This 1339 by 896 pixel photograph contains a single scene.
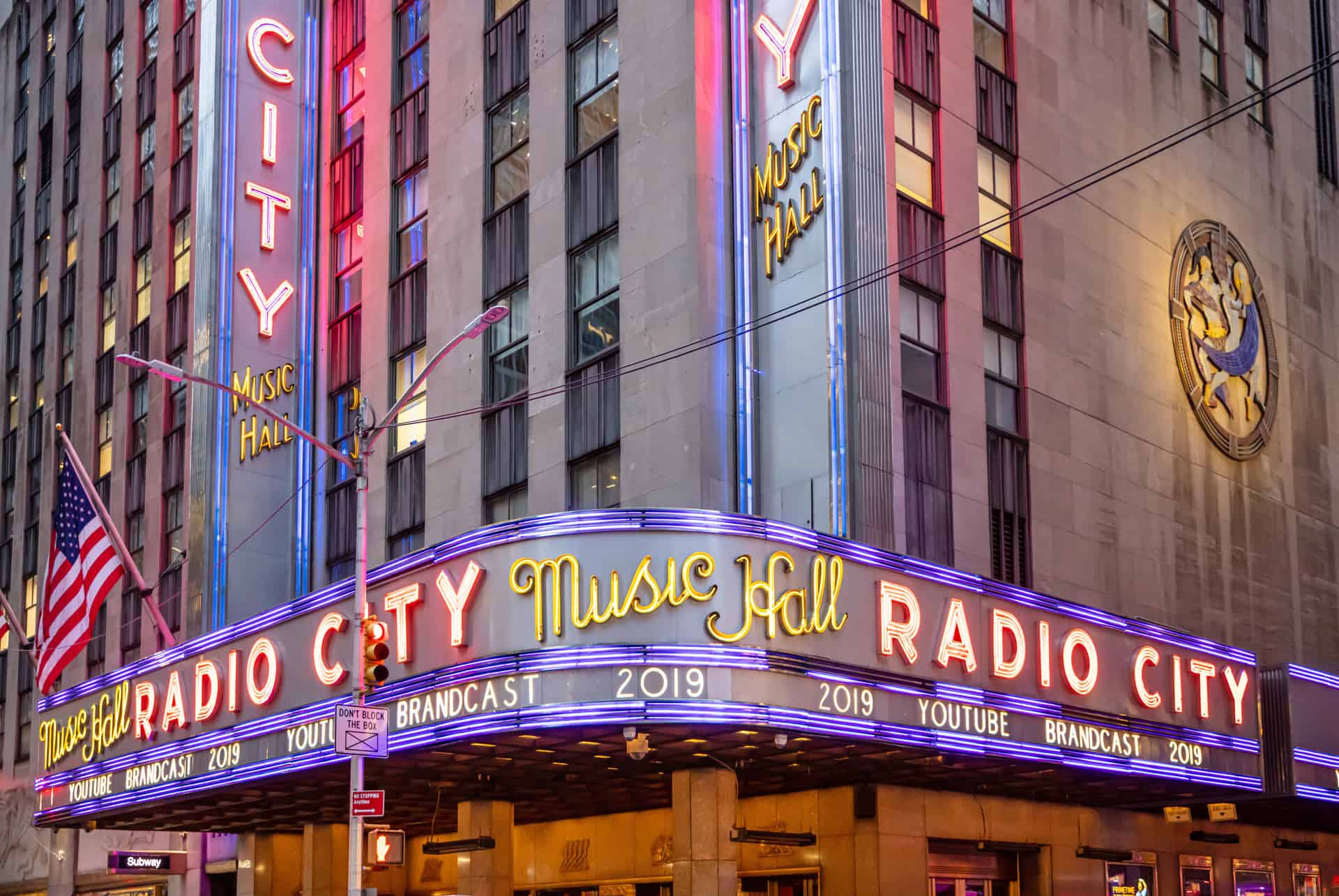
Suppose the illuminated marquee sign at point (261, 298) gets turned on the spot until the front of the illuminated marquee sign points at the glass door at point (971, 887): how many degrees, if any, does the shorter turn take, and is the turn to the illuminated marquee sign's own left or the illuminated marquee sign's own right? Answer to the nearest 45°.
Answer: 0° — it already faces it

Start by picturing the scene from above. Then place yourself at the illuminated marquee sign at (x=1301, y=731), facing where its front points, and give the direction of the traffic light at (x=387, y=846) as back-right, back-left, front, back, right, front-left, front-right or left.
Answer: right

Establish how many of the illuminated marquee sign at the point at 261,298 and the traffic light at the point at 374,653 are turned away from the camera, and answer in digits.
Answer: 0

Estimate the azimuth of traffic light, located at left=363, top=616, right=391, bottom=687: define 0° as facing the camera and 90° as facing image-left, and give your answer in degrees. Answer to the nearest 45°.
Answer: approximately 315°

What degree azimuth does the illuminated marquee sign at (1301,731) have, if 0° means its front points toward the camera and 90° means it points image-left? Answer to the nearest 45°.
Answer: approximately 315°
